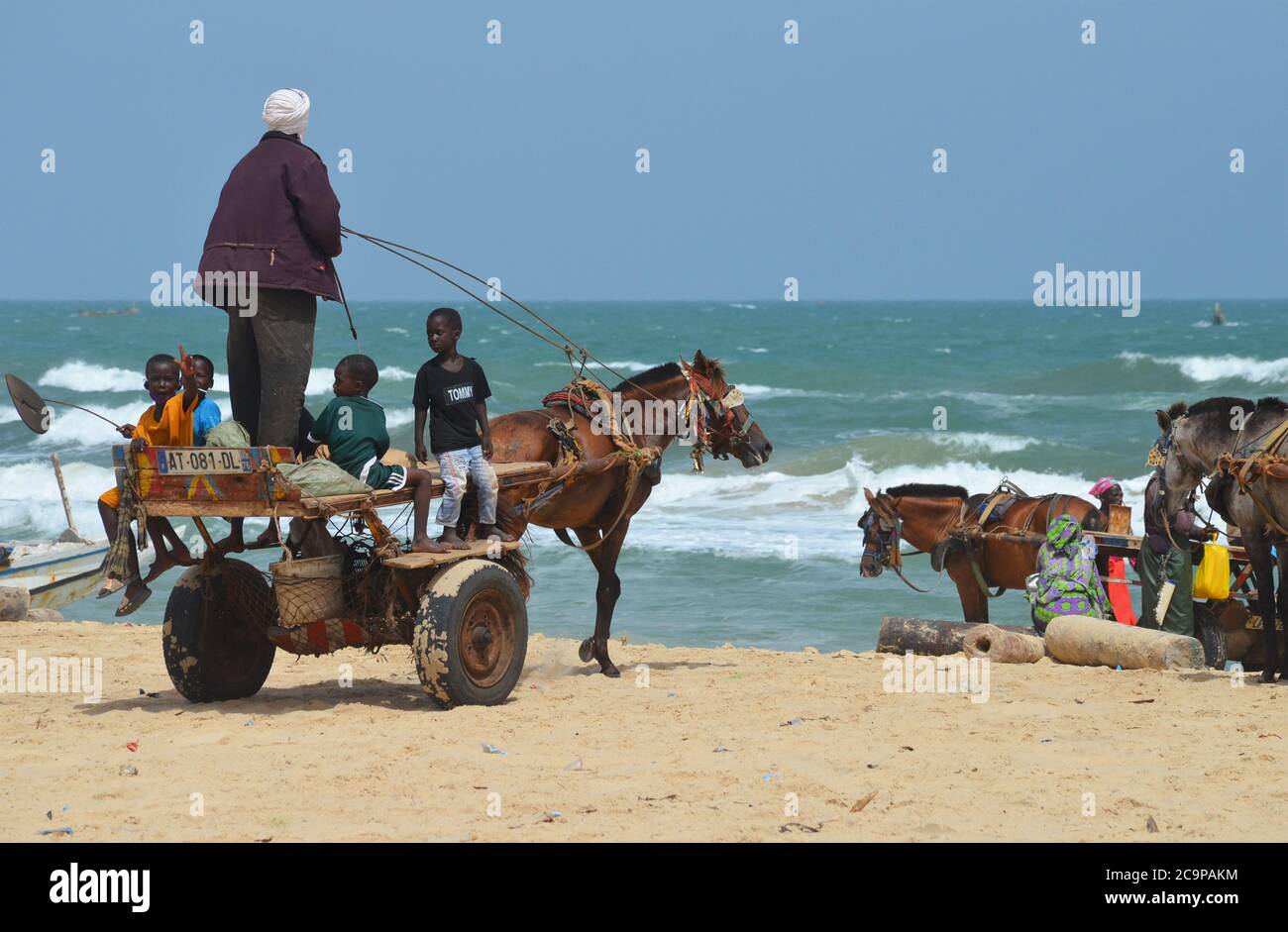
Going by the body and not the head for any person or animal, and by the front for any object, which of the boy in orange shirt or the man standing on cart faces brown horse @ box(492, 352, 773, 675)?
the man standing on cart

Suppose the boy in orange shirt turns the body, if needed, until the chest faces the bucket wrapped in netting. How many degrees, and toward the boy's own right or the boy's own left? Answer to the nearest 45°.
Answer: approximately 90° to the boy's own left

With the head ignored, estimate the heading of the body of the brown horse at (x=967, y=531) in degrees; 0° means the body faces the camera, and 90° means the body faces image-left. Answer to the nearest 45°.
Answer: approximately 90°

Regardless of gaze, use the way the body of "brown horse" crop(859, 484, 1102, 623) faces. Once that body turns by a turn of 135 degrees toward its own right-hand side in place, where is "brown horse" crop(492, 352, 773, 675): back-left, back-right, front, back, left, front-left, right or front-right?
back

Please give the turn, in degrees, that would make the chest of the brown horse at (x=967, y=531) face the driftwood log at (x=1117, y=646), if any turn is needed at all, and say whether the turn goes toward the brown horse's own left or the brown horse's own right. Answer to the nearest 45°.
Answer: approximately 135° to the brown horse's own left

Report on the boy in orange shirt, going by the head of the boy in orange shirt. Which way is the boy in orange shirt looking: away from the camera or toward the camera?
toward the camera

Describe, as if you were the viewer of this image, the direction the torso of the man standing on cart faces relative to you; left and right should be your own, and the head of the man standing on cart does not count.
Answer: facing away from the viewer and to the right of the viewer

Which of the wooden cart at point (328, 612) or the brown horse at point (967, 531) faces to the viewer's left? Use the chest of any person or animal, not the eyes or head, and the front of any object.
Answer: the brown horse

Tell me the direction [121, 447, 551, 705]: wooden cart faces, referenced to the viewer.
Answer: facing away from the viewer and to the right of the viewer

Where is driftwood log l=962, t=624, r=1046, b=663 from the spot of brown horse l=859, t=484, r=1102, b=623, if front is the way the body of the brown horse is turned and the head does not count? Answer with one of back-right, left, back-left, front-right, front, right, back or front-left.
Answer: left

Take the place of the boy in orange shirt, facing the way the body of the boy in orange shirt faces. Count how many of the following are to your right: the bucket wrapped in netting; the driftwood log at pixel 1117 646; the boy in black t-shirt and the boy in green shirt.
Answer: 0
